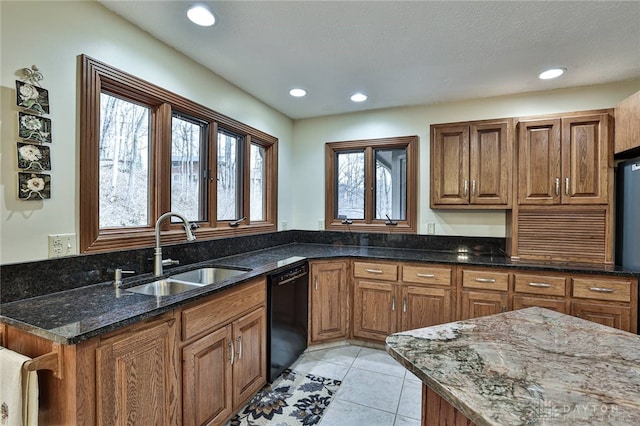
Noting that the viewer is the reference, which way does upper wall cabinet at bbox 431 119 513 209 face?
facing the viewer

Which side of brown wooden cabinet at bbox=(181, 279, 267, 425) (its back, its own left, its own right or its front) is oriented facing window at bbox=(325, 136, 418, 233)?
left

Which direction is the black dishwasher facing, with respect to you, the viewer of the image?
facing the viewer and to the right of the viewer

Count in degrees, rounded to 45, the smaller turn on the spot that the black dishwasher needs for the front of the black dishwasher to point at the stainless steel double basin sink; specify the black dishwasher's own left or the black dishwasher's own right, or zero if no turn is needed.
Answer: approximately 90° to the black dishwasher's own right

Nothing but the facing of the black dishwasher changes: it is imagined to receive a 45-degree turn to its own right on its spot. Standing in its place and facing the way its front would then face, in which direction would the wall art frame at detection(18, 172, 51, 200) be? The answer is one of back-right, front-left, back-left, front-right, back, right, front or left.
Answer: front-right

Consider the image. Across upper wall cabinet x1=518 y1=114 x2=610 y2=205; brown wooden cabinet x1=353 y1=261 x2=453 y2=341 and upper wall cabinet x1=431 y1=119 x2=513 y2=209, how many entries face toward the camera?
3

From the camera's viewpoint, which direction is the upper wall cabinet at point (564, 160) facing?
toward the camera

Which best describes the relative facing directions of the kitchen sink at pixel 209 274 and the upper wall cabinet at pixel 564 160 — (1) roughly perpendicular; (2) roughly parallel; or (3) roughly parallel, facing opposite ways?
roughly perpendicular

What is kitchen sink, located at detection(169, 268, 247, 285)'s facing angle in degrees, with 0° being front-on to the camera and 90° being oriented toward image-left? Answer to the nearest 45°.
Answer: approximately 315°

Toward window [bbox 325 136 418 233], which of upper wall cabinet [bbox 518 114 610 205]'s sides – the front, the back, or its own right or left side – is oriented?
right

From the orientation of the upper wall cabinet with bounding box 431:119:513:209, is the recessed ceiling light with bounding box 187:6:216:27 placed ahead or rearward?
ahead

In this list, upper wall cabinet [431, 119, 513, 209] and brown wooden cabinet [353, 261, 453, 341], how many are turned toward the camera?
2

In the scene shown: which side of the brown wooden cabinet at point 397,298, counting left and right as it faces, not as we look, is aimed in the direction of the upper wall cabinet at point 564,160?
left

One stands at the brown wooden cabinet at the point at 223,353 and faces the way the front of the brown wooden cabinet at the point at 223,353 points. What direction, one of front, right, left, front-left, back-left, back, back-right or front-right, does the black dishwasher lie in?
left

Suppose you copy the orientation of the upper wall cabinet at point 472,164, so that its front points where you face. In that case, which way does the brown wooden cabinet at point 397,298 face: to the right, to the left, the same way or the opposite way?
the same way

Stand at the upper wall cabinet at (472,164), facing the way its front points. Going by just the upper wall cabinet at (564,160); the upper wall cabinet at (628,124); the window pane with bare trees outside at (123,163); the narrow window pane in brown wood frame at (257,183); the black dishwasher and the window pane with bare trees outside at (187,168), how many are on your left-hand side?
2

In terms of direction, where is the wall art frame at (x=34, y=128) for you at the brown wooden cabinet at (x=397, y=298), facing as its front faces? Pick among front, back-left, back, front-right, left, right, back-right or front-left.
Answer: front-right
